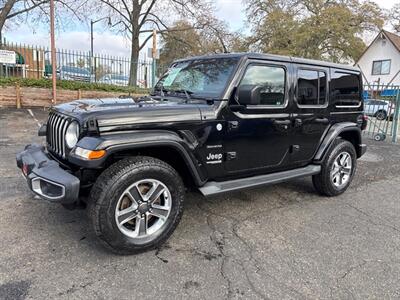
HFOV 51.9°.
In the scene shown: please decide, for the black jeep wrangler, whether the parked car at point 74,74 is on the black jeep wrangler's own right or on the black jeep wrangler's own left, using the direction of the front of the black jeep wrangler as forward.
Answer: on the black jeep wrangler's own right

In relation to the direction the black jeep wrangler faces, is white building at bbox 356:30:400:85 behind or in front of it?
behind

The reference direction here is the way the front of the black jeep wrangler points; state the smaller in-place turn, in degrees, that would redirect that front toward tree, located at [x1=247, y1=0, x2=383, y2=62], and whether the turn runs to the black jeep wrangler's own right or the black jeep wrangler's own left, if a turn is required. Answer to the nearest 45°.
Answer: approximately 135° to the black jeep wrangler's own right

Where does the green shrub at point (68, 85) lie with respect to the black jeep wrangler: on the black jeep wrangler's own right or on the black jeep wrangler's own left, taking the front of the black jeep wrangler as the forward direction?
on the black jeep wrangler's own right

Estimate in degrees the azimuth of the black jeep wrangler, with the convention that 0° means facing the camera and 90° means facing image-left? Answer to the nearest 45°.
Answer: approximately 45°

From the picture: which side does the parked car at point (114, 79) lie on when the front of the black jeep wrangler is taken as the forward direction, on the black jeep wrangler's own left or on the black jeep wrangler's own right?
on the black jeep wrangler's own right
